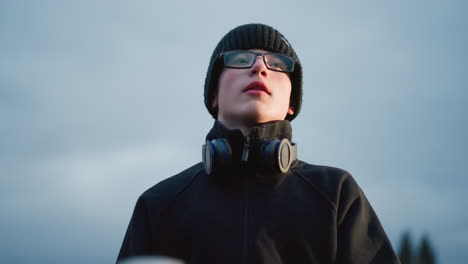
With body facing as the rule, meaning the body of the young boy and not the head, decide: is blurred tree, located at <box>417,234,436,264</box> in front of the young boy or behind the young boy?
behind

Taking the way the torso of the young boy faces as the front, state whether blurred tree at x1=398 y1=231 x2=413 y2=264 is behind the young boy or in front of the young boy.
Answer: behind

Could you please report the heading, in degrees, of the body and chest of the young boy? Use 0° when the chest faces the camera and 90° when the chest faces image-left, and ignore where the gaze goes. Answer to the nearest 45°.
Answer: approximately 0°
